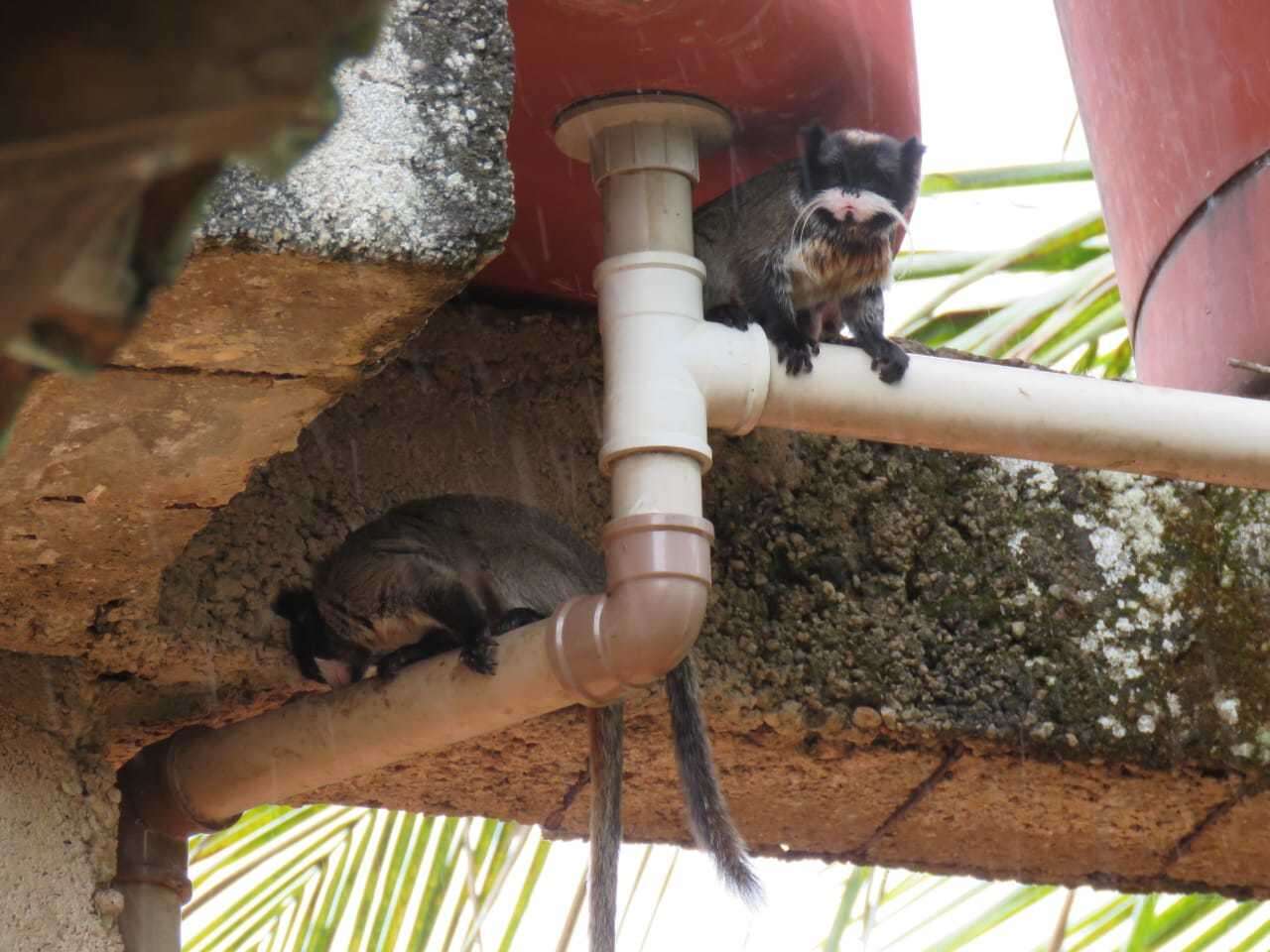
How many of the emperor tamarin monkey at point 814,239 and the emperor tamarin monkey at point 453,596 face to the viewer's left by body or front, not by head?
1

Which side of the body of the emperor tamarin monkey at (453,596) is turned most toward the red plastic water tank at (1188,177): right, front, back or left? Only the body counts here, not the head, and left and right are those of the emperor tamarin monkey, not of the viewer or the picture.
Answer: back

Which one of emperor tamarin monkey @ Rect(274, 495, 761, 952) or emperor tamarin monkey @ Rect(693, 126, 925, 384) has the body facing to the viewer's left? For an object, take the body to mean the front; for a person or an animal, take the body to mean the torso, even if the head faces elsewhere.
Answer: emperor tamarin monkey @ Rect(274, 495, 761, 952)

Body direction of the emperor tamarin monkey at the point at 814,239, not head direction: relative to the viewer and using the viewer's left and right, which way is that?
facing the viewer and to the right of the viewer

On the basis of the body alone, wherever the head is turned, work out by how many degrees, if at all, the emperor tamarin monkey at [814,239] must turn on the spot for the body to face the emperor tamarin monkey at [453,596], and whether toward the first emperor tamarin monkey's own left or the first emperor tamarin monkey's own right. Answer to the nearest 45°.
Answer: approximately 135° to the first emperor tamarin monkey's own right

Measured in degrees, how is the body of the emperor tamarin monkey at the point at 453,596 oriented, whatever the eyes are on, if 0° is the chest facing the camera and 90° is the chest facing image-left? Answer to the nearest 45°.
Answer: approximately 90°

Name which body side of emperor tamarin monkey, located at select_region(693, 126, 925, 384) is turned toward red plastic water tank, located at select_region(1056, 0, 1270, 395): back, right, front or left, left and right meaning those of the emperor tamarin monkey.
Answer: left
